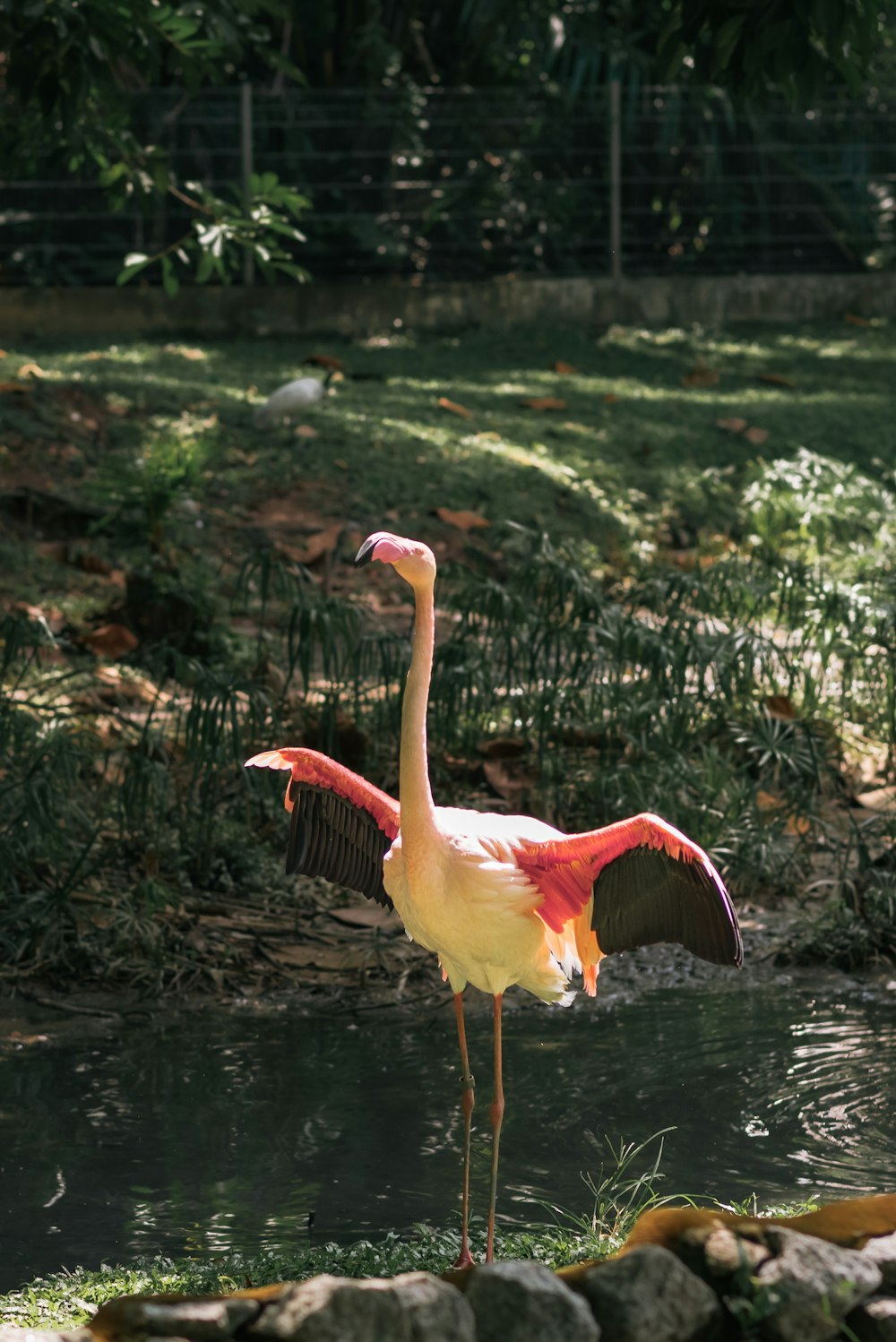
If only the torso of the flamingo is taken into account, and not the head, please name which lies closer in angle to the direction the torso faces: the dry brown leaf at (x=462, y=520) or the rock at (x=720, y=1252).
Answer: the rock

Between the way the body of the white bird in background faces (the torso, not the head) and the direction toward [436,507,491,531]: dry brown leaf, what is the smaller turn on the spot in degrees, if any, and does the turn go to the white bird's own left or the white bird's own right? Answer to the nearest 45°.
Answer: approximately 45° to the white bird's own right

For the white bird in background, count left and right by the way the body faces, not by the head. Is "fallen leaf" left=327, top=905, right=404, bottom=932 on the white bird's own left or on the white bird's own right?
on the white bird's own right

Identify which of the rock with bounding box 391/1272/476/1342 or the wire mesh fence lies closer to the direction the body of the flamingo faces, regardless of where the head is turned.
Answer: the rock

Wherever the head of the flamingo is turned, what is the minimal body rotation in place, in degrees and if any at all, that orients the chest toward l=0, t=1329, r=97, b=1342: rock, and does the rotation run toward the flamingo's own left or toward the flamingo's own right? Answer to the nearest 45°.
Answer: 0° — it already faces it

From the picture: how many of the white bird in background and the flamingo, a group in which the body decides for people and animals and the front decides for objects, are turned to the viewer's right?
1

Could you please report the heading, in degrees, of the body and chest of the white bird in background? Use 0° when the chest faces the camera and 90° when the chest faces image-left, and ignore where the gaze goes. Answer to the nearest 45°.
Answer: approximately 270°

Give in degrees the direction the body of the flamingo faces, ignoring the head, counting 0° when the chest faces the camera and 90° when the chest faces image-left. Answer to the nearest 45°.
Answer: approximately 45°

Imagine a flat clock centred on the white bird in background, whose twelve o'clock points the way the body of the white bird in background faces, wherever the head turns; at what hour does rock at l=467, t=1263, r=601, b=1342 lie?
The rock is roughly at 3 o'clock from the white bird in background.

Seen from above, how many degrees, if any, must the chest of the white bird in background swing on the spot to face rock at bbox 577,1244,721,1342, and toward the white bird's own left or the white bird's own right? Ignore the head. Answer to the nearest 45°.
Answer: approximately 90° to the white bird's own right
